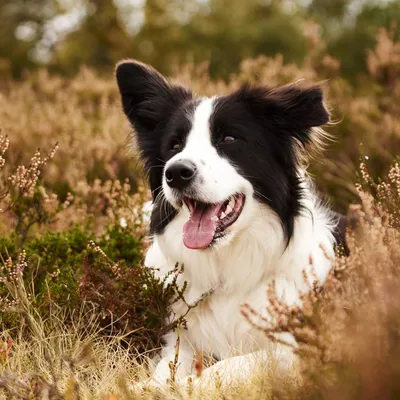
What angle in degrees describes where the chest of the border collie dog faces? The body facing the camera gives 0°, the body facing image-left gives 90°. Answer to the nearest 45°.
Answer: approximately 45°
